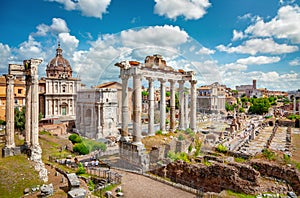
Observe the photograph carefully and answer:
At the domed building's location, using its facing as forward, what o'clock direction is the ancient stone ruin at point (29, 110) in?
The ancient stone ruin is roughly at 12 o'clock from the domed building.

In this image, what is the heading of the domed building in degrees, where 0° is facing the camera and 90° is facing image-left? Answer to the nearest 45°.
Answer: approximately 0°

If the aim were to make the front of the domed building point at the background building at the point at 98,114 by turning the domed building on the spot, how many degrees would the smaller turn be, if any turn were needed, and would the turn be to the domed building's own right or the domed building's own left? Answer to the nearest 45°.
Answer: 0° — it already faces it

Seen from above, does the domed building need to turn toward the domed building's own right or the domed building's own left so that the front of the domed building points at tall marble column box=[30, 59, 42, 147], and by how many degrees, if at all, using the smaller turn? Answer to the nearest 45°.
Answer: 0° — it already faces it

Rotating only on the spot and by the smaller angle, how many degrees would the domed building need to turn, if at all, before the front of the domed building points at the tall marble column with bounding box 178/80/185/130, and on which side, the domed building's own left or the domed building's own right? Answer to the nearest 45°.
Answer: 0° — it already faces it
